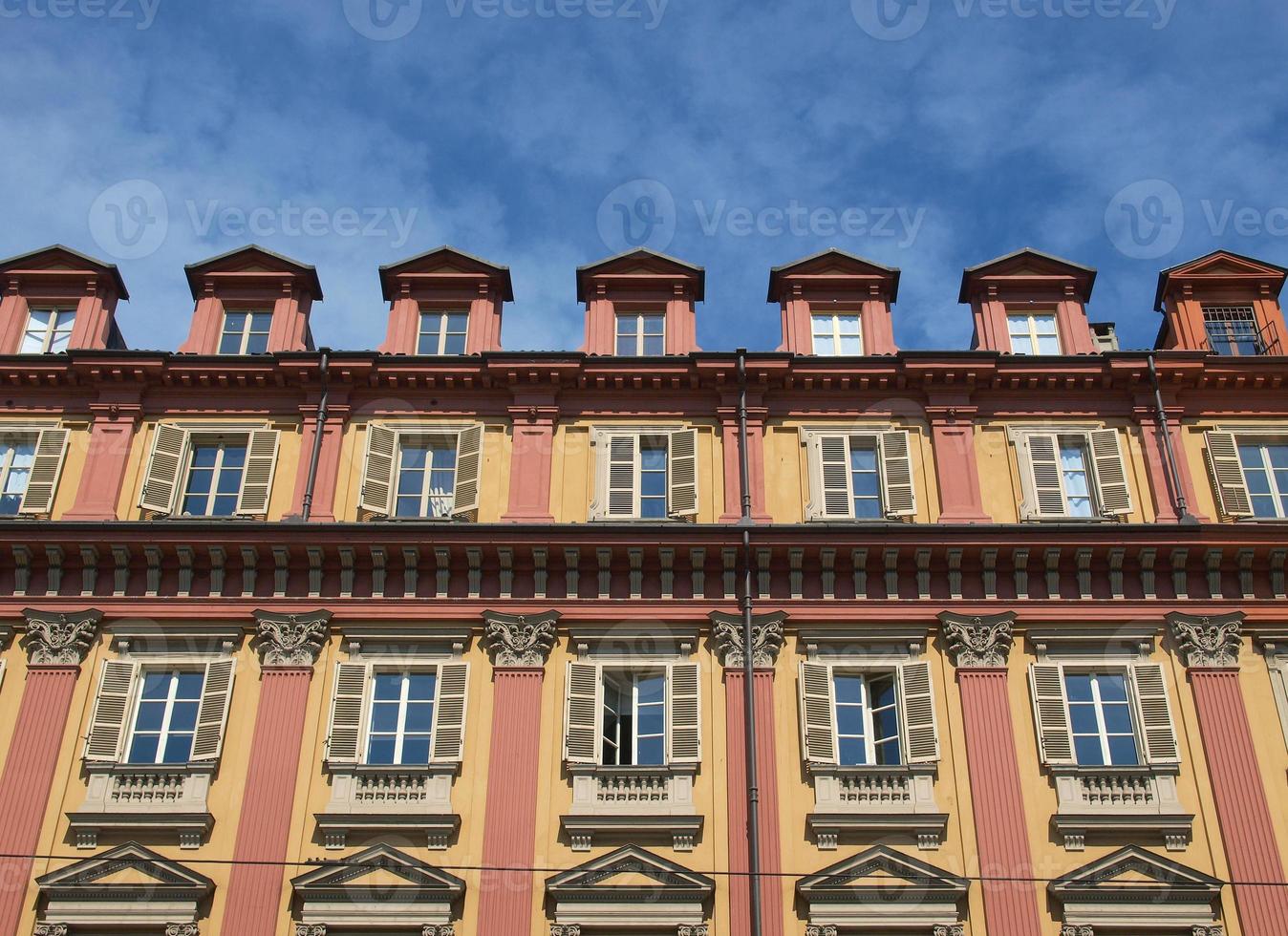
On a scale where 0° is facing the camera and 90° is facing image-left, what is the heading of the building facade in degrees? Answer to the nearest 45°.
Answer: approximately 0°
